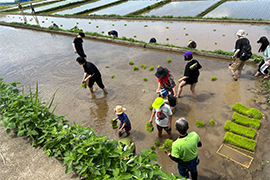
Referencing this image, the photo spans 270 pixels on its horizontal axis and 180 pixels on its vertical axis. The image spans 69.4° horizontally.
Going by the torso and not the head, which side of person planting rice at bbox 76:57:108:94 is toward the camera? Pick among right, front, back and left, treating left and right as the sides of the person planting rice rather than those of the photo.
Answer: left

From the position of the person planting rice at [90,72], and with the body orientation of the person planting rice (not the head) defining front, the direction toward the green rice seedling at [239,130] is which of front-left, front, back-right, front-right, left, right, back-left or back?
back-left

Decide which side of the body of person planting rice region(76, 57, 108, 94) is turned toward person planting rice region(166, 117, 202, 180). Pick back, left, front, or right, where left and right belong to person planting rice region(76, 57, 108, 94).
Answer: left

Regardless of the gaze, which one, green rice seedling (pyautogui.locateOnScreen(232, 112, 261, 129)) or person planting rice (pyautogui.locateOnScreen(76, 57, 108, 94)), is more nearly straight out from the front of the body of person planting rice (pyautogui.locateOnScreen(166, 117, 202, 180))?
the person planting rice

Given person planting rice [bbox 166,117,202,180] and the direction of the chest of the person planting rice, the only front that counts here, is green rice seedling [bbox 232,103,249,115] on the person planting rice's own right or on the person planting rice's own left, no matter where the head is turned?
on the person planting rice's own right

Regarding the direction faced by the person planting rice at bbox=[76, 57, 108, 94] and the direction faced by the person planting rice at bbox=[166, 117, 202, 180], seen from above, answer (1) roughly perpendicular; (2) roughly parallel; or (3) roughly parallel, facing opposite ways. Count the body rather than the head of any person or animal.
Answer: roughly perpendicular

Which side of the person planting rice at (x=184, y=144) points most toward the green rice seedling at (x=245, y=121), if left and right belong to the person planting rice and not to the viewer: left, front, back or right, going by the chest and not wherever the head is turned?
right

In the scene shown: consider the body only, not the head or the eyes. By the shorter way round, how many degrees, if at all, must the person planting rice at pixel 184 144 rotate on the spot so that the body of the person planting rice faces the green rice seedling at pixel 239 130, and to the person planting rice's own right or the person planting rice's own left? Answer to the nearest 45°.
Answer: approximately 90° to the person planting rice's own right

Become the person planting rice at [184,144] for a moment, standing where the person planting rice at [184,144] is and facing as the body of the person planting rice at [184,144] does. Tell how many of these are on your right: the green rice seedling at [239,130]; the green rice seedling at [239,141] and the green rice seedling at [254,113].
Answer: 3

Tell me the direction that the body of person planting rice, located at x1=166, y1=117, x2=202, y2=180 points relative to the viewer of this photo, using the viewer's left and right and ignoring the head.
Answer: facing away from the viewer and to the left of the viewer
